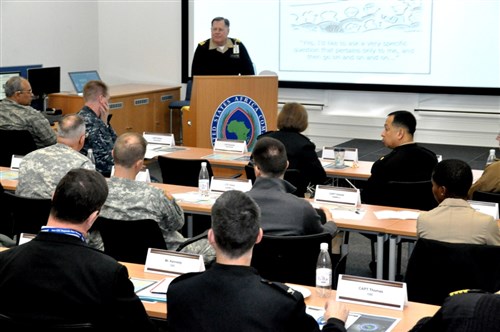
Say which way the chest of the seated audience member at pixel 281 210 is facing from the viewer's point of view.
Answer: away from the camera

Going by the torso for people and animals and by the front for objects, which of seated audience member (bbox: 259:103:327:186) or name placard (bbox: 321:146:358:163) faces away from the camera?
the seated audience member

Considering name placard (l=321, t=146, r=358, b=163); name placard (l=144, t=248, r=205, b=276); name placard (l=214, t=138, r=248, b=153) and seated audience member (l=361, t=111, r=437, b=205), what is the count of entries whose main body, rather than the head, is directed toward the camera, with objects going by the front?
3

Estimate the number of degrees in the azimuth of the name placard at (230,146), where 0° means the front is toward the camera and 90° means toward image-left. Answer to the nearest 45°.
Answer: approximately 0°

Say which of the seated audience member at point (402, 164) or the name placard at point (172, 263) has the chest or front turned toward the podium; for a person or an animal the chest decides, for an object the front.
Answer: the seated audience member

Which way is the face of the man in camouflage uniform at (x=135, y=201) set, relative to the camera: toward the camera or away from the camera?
away from the camera

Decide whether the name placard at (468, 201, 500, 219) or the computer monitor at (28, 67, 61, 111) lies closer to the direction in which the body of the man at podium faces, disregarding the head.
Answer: the name placard

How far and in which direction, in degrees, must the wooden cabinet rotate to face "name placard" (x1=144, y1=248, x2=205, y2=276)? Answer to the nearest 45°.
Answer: approximately 45° to its right

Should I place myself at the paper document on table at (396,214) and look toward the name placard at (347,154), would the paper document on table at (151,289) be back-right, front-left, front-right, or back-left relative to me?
back-left

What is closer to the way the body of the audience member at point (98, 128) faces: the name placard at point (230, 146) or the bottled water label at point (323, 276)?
the name placard

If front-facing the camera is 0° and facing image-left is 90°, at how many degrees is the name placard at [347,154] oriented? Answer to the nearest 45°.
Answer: approximately 0°
